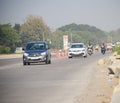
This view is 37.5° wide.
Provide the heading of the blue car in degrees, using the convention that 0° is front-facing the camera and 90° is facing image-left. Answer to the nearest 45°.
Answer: approximately 0°
